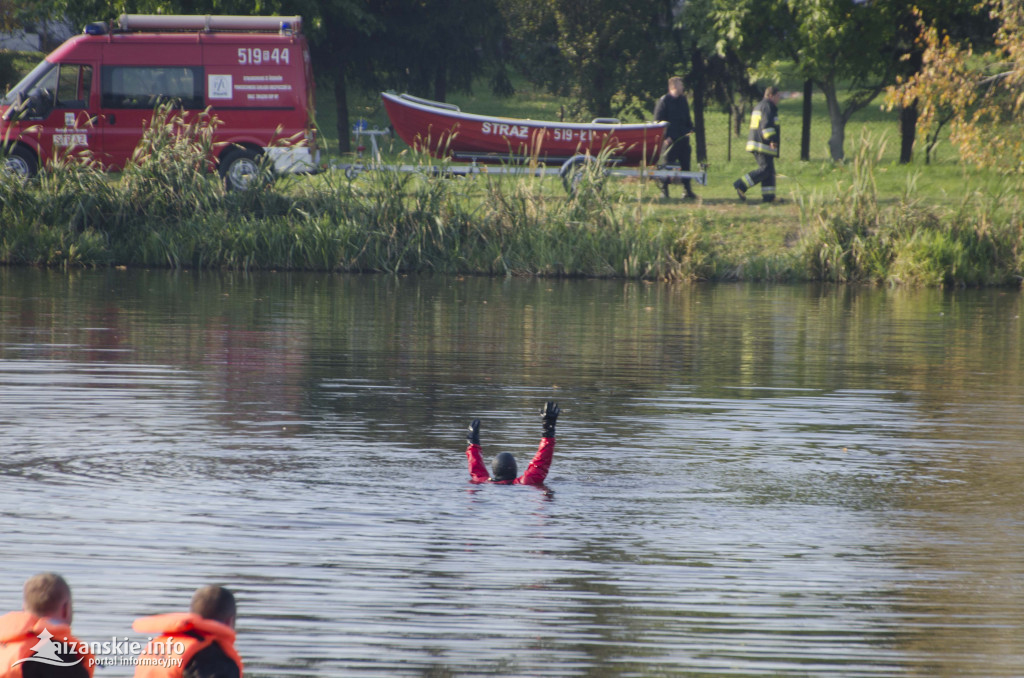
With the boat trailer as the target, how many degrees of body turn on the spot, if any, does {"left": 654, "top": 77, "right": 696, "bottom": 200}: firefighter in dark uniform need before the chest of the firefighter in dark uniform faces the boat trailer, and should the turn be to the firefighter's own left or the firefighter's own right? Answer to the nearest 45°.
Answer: approximately 45° to the firefighter's own right

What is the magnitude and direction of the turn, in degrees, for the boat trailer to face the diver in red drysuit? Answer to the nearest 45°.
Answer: approximately 90° to its left

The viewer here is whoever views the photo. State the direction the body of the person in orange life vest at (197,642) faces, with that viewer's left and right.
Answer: facing away from the viewer and to the right of the viewer

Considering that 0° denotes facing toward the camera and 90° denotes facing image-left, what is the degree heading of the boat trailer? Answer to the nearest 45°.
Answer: approximately 90°

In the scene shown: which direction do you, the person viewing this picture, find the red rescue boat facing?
facing to the left of the viewer

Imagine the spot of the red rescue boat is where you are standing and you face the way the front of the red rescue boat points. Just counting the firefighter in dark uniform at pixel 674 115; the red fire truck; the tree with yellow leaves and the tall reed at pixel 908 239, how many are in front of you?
1

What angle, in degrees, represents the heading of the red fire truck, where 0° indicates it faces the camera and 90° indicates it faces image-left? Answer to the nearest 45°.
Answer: approximately 90°

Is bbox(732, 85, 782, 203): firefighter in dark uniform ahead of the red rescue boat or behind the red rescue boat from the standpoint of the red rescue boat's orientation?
behind
